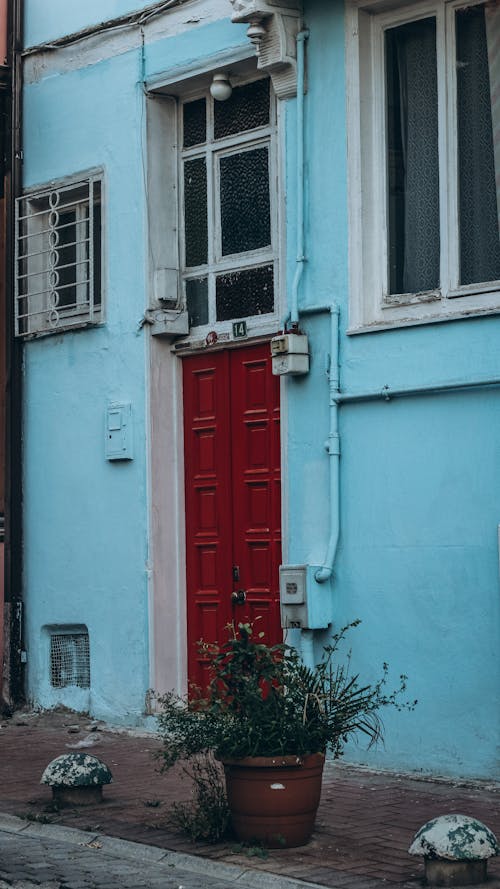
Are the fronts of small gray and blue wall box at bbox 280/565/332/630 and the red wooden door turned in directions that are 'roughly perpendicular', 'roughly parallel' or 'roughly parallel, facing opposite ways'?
roughly parallel

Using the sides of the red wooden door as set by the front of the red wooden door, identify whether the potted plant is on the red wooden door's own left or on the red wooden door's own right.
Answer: on the red wooden door's own left

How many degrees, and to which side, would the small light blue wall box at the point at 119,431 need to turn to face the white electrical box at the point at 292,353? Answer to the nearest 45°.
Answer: approximately 90° to its left

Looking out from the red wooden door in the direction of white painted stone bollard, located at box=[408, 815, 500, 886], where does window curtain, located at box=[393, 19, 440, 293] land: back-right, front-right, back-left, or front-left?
front-left

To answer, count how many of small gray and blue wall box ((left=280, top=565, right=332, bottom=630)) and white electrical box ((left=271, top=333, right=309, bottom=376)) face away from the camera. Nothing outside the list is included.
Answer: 0

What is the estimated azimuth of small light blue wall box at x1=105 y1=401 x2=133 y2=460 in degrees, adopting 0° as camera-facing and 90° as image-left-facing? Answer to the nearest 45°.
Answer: approximately 45°

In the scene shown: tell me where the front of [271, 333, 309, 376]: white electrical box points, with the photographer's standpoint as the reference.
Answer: facing the viewer and to the left of the viewer

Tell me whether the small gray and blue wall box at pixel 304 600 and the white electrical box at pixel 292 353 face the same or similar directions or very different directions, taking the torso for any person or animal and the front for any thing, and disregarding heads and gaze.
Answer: same or similar directions

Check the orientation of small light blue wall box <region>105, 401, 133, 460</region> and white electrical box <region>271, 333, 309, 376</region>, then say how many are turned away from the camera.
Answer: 0

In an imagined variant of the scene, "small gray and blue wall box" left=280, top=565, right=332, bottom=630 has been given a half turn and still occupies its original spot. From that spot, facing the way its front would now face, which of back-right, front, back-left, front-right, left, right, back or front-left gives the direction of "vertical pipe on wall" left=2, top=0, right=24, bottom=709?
left

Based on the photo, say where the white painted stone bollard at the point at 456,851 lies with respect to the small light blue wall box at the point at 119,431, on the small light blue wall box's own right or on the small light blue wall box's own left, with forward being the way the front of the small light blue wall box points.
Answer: on the small light blue wall box's own left

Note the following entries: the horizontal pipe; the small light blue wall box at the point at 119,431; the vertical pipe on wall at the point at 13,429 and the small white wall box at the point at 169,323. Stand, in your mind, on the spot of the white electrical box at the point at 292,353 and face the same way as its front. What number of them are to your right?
3
